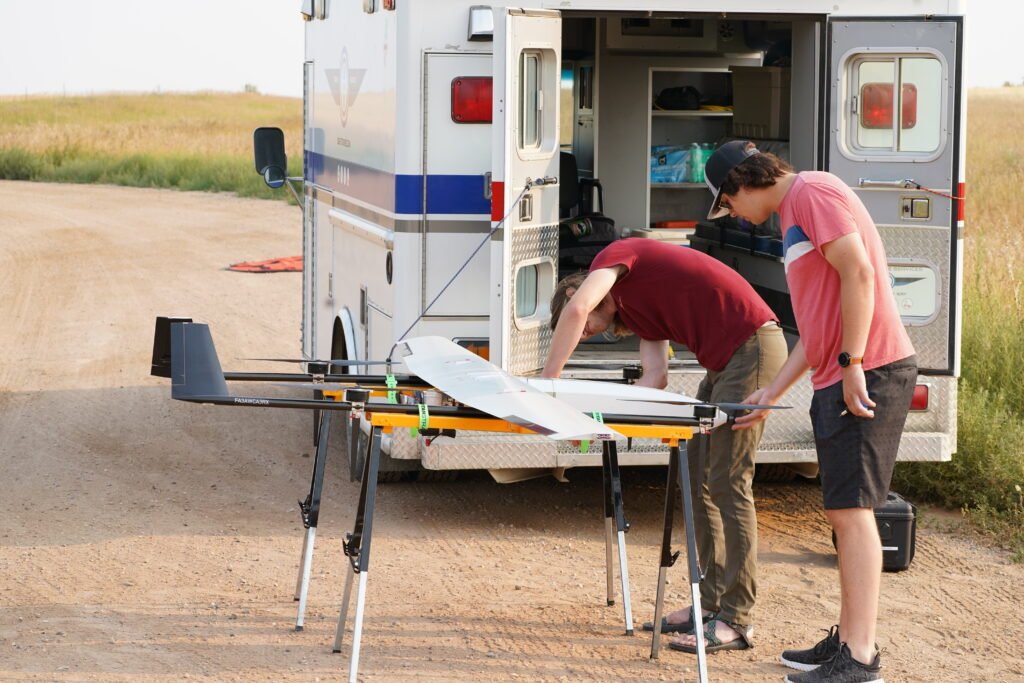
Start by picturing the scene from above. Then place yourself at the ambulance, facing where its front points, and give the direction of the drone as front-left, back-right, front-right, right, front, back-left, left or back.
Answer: back

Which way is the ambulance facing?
away from the camera

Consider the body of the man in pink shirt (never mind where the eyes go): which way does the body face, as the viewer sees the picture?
to the viewer's left

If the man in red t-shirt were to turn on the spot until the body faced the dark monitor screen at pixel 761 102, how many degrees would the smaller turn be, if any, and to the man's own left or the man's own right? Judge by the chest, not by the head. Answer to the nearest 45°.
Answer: approximately 90° to the man's own right

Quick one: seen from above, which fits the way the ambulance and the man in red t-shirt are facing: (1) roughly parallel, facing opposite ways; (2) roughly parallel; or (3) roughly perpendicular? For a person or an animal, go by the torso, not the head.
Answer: roughly perpendicular

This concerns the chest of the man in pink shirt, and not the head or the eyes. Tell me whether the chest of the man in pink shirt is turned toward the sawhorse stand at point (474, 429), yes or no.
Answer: yes

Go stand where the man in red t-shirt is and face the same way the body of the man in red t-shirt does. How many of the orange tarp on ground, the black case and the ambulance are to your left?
0

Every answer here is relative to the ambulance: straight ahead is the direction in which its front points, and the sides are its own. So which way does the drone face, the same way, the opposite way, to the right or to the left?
to the right

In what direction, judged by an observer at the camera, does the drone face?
facing to the right of the viewer

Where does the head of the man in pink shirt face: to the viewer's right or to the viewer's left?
to the viewer's left

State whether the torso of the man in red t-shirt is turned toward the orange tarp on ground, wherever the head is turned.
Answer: no

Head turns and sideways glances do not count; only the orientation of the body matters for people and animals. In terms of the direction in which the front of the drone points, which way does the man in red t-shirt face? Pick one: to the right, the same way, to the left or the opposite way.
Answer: the opposite way

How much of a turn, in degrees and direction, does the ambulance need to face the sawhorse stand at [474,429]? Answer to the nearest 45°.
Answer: approximately 180°

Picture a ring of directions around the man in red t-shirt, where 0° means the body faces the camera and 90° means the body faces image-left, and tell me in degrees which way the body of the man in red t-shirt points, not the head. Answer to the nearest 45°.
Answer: approximately 90°
